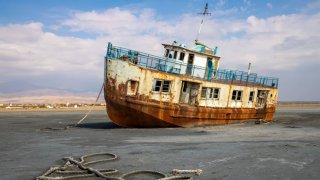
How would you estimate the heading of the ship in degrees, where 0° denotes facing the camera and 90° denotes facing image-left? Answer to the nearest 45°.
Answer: approximately 45°

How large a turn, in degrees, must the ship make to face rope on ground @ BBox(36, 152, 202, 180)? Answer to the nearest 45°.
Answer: approximately 45° to its left
